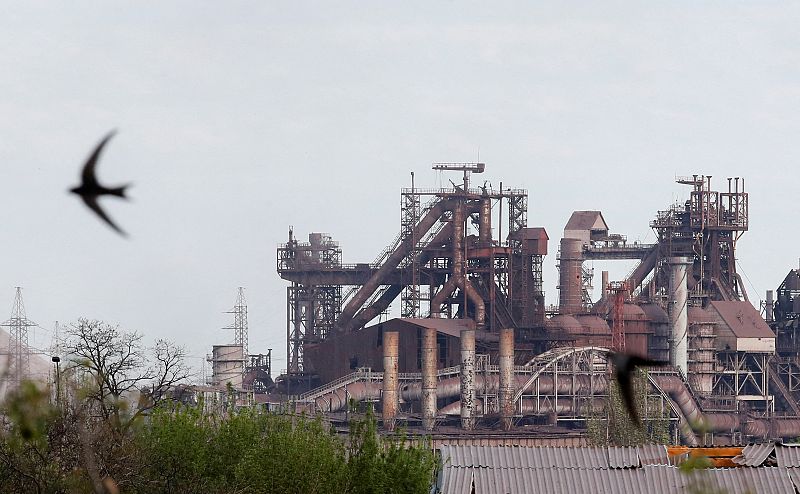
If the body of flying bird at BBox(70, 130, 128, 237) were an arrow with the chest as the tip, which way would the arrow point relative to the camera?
to the viewer's left
